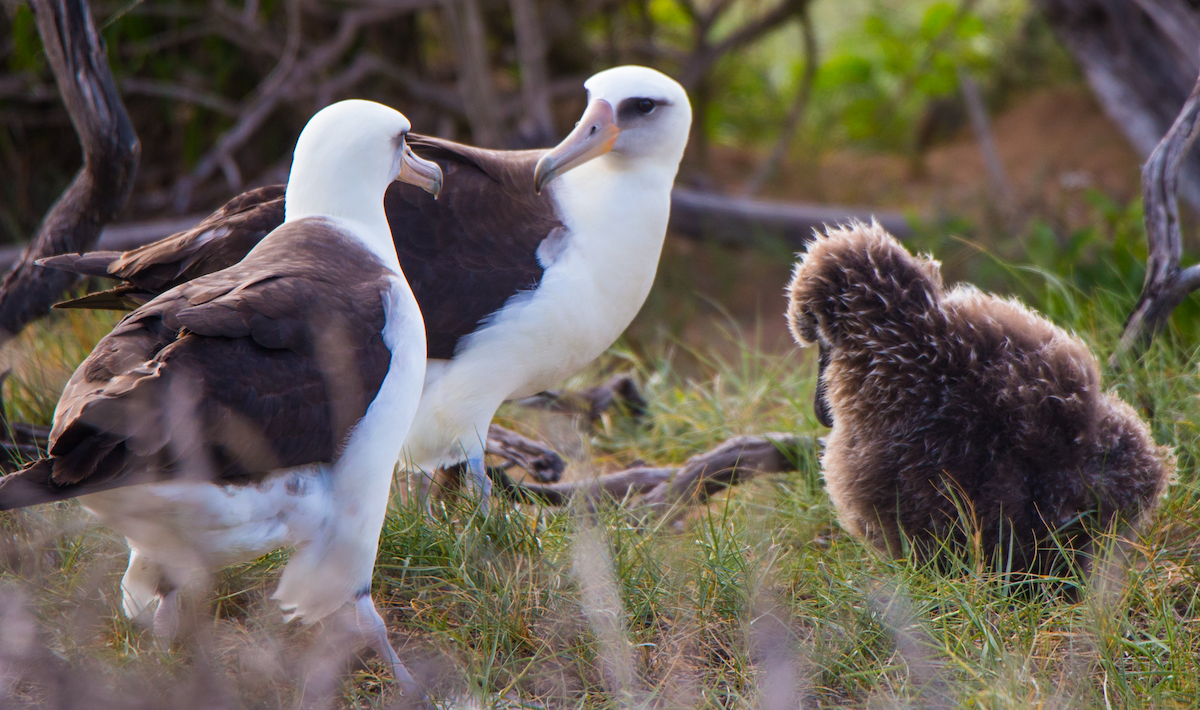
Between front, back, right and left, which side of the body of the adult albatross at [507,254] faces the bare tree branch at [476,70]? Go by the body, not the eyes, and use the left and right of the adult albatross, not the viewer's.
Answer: left

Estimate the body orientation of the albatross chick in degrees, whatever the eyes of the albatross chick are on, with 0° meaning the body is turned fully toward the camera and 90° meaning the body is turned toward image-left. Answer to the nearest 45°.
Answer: approximately 90°

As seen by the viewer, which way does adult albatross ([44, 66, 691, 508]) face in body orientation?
to the viewer's right

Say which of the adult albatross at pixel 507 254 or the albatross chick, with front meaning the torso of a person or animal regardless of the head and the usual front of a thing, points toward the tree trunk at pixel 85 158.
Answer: the albatross chick

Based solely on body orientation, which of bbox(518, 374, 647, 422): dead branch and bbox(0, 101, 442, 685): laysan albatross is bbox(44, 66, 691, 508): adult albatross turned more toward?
the dead branch

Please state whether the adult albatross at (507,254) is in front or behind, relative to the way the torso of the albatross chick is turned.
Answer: in front

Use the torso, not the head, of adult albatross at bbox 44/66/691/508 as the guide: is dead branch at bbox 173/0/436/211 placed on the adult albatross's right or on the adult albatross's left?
on the adult albatross's left

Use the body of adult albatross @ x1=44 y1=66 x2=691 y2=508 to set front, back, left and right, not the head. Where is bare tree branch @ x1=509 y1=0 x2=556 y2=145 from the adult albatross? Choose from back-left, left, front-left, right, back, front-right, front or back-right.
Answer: left

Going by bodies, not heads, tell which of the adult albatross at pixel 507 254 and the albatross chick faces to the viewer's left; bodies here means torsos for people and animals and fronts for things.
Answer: the albatross chick

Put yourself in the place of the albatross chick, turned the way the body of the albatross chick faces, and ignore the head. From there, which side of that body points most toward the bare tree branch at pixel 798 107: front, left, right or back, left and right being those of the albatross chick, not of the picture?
right

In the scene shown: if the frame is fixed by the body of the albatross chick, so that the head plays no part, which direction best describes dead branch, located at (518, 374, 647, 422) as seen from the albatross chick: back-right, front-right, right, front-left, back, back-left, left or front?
front-right

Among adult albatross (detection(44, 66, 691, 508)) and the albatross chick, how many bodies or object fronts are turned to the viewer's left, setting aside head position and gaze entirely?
1

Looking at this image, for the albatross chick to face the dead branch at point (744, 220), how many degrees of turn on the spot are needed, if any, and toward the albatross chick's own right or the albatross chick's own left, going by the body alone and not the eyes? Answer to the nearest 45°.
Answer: approximately 90° to the albatross chick's own right

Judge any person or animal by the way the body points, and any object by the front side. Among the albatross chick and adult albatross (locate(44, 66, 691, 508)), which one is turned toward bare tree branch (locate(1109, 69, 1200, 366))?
the adult albatross
